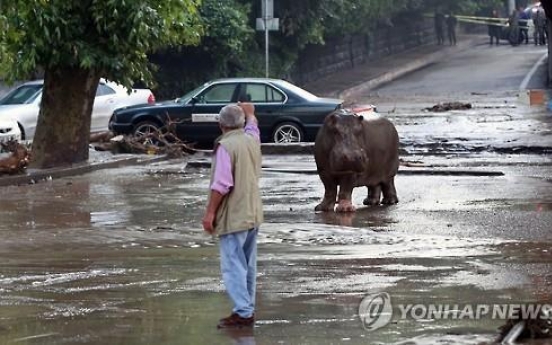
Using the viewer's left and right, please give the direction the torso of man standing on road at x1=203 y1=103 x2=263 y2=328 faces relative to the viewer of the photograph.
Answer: facing away from the viewer and to the left of the viewer

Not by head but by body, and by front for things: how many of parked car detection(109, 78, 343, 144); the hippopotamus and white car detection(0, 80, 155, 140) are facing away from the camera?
0

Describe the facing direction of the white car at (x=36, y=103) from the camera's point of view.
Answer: facing the viewer and to the left of the viewer

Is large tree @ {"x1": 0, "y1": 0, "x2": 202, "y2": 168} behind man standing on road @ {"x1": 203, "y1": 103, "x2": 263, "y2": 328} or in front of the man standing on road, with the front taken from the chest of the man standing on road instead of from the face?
in front

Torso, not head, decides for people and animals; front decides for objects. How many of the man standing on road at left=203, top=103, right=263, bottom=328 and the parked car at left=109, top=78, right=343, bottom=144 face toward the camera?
0

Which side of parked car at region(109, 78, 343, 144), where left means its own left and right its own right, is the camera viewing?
left

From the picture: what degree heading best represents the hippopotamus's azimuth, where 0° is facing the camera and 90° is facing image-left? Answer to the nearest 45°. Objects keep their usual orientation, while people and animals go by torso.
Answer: approximately 45°
